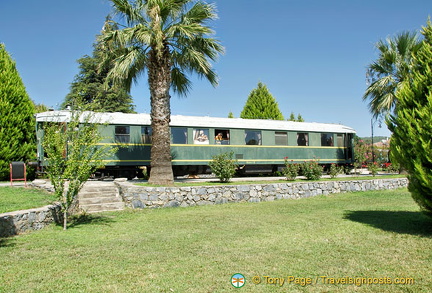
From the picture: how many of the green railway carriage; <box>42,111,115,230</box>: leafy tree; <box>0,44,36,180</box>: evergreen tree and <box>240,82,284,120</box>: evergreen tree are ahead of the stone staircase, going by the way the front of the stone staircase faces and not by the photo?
1

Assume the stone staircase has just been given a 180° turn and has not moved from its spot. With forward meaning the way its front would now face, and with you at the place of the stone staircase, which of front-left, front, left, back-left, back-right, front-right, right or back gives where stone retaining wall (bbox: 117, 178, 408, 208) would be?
right

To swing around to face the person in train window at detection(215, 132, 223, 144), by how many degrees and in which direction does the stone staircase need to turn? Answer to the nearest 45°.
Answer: approximately 135° to its left

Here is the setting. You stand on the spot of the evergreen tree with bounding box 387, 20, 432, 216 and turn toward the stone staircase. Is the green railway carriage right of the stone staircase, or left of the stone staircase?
right

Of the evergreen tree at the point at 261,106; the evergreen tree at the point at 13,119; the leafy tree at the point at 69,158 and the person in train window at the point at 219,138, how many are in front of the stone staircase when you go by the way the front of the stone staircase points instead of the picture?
1

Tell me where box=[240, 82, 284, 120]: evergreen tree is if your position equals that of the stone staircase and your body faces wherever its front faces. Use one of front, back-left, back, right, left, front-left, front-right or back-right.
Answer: back-left

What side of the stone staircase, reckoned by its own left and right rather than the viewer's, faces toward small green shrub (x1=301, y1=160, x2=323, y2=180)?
left

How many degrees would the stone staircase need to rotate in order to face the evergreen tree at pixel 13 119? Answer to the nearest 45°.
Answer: approximately 135° to its right

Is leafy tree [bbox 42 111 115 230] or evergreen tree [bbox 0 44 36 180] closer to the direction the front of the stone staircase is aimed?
the leafy tree

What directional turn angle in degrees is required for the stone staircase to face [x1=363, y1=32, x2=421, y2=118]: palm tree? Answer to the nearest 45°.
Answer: approximately 90° to its left

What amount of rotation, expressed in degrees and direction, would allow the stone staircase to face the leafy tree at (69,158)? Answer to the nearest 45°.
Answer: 0° — it already faces it

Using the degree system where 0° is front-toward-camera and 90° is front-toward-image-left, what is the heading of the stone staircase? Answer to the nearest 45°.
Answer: approximately 0°
